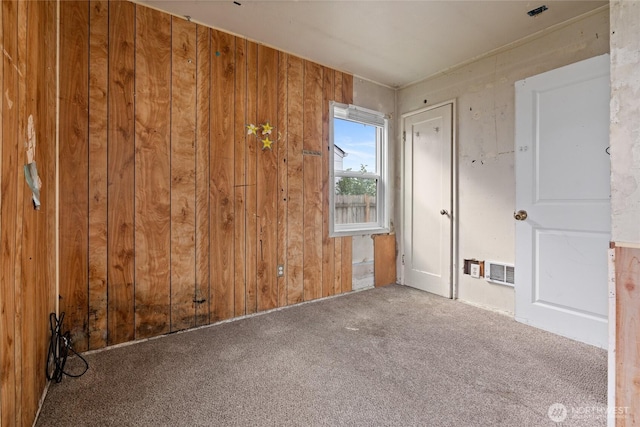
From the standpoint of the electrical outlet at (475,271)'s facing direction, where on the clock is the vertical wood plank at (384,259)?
The vertical wood plank is roughly at 2 o'clock from the electrical outlet.

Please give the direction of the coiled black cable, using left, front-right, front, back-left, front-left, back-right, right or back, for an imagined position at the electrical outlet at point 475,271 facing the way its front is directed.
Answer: front

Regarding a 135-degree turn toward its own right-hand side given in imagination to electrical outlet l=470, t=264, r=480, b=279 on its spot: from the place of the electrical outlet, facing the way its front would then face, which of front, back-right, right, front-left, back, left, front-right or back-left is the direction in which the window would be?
left

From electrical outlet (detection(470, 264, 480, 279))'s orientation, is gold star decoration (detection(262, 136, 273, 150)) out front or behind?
out front

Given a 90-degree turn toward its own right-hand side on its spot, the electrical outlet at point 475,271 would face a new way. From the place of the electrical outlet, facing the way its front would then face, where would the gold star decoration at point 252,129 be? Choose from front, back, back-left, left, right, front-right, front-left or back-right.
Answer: left

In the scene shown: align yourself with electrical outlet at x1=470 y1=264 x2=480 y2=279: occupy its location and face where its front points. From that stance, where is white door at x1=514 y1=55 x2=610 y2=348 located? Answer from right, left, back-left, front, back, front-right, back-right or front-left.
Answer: left

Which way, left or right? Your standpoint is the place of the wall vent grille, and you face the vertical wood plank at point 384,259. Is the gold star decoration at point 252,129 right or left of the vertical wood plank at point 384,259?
left

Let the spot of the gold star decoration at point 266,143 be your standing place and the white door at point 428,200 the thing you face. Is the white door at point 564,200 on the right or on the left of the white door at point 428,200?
right

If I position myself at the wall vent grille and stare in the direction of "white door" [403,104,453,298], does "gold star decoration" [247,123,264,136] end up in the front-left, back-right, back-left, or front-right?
front-left

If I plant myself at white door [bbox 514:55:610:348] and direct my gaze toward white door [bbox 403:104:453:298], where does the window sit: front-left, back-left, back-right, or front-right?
front-left

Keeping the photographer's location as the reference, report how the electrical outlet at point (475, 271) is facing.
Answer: facing the viewer and to the left of the viewer
